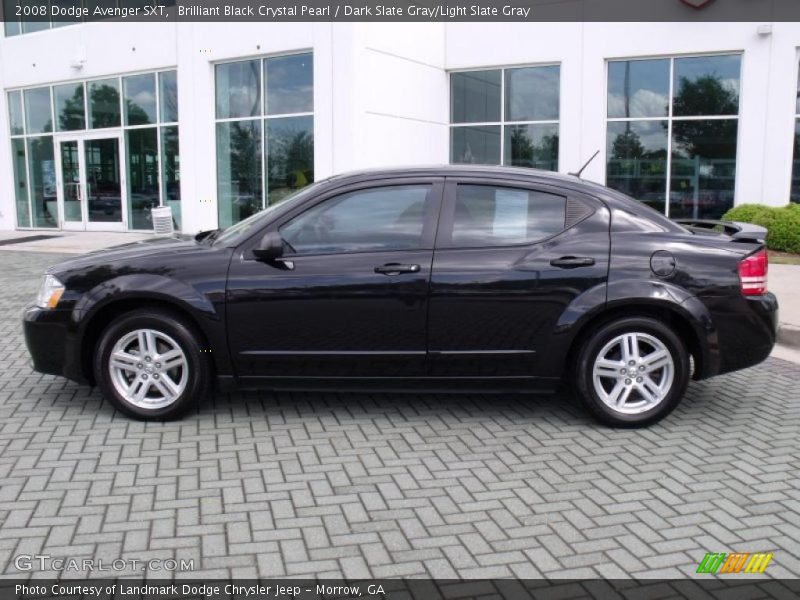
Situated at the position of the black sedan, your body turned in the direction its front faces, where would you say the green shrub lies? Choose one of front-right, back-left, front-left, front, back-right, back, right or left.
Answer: back-right

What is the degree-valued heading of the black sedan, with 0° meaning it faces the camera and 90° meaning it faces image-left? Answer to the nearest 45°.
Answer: approximately 90°
